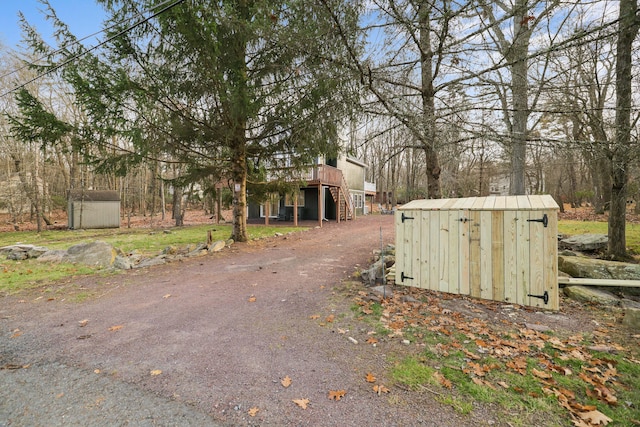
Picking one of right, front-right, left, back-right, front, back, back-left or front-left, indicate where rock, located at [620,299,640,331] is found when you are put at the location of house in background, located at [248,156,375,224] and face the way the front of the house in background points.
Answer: front-left

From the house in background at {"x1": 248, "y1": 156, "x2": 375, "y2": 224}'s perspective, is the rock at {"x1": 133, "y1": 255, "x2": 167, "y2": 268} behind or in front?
in front

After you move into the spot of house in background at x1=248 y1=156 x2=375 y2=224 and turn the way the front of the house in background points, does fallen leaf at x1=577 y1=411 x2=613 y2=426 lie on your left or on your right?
on your left

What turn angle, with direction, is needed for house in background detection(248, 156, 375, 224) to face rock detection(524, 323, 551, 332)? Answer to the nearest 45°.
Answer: approximately 45° to its left

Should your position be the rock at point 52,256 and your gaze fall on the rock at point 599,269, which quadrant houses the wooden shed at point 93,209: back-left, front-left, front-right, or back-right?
back-left

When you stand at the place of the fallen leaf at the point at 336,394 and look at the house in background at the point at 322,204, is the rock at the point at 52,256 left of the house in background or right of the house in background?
left

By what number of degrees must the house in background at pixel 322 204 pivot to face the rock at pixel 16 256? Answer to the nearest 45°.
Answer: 0° — it already faces it

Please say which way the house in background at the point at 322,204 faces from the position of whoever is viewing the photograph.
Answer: facing the viewer and to the left of the viewer

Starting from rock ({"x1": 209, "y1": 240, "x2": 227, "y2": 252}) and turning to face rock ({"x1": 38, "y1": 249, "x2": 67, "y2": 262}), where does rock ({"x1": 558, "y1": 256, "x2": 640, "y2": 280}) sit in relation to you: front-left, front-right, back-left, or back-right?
back-left

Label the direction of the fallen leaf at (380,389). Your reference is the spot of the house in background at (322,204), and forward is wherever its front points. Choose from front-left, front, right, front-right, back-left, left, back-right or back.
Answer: front-left

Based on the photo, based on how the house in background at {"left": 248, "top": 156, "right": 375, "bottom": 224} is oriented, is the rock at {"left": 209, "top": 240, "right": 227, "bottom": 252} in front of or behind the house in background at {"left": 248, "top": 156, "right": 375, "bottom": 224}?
in front

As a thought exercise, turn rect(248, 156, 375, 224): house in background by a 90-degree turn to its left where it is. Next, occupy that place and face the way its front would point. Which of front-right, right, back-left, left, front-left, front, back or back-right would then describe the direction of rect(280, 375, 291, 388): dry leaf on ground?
front-right

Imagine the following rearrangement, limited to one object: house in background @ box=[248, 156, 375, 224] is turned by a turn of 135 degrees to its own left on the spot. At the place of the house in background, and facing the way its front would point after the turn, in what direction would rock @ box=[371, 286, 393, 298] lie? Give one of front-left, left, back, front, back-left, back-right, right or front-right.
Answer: right
